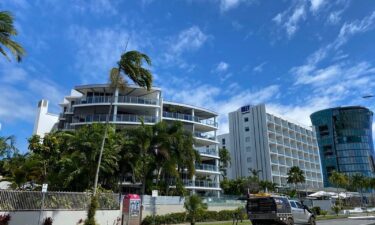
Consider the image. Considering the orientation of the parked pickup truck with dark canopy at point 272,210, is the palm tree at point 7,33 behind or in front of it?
behind

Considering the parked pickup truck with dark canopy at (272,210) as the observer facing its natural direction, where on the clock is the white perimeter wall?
The white perimeter wall is roughly at 7 o'clock from the parked pickup truck with dark canopy.

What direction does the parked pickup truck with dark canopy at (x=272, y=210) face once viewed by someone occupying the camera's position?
facing away from the viewer and to the right of the viewer

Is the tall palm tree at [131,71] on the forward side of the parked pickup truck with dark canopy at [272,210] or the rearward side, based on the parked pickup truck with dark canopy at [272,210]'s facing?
on the rearward side

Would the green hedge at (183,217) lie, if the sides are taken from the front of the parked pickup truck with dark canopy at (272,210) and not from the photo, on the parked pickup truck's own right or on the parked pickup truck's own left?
on the parked pickup truck's own left
